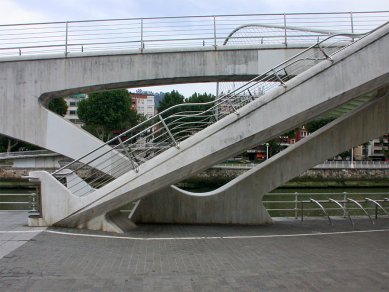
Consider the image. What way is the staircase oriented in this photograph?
to the viewer's left

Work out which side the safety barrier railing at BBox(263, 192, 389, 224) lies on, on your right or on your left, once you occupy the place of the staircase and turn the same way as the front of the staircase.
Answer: on your right

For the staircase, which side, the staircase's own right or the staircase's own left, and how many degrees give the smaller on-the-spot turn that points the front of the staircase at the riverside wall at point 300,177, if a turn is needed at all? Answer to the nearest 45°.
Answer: approximately 90° to the staircase's own right
